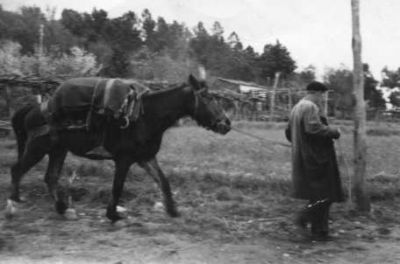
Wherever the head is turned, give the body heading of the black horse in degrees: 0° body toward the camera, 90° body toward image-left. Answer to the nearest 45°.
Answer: approximately 270°

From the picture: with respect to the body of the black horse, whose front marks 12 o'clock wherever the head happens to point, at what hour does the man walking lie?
The man walking is roughly at 1 o'clock from the black horse.
